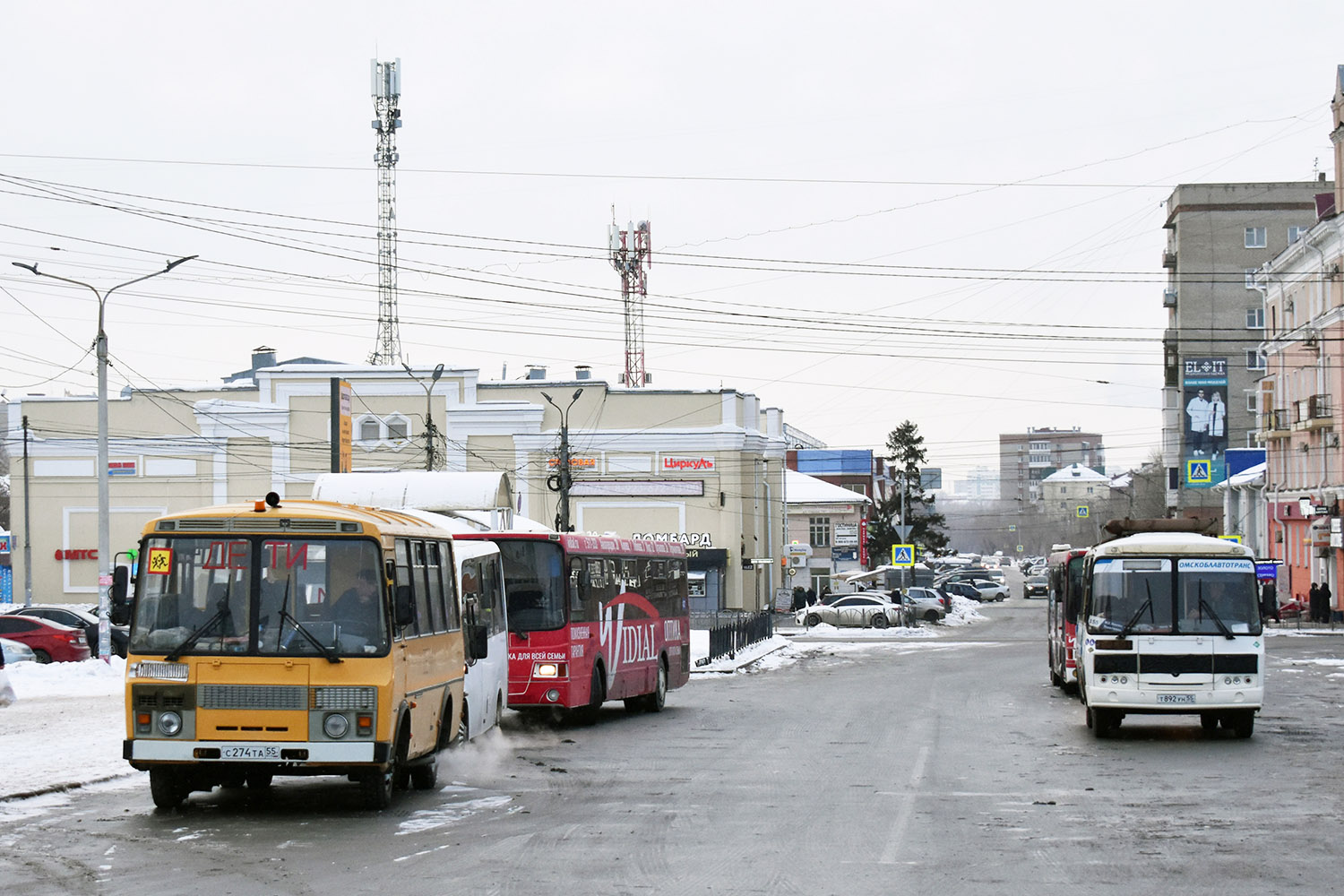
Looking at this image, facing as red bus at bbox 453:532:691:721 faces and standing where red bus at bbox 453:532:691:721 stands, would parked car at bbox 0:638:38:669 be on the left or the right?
on its right

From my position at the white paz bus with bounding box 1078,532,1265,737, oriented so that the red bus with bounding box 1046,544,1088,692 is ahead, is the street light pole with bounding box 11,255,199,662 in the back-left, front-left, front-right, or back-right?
front-left

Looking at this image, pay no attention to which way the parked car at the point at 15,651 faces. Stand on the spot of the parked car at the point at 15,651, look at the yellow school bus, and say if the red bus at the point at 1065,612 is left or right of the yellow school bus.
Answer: left

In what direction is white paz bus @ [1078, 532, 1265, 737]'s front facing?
toward the camera

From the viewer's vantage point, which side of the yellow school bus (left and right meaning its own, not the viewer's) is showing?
front

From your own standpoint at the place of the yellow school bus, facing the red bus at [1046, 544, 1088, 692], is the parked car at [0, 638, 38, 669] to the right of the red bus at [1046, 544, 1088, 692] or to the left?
left

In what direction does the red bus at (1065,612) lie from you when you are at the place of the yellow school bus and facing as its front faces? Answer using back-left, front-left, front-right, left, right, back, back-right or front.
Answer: back-left

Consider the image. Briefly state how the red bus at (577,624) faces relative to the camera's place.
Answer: facing the viewer and to the left of the viewer

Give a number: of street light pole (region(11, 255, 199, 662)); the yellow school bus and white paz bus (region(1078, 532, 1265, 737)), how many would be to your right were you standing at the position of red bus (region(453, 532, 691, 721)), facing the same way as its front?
1

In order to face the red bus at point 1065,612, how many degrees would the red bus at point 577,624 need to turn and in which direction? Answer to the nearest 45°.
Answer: approximately 180°

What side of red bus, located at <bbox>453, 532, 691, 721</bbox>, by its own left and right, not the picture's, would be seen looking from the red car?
right

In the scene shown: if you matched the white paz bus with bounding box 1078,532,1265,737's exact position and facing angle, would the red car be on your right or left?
on your right

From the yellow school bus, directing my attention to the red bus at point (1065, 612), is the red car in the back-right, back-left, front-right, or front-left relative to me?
front-left
